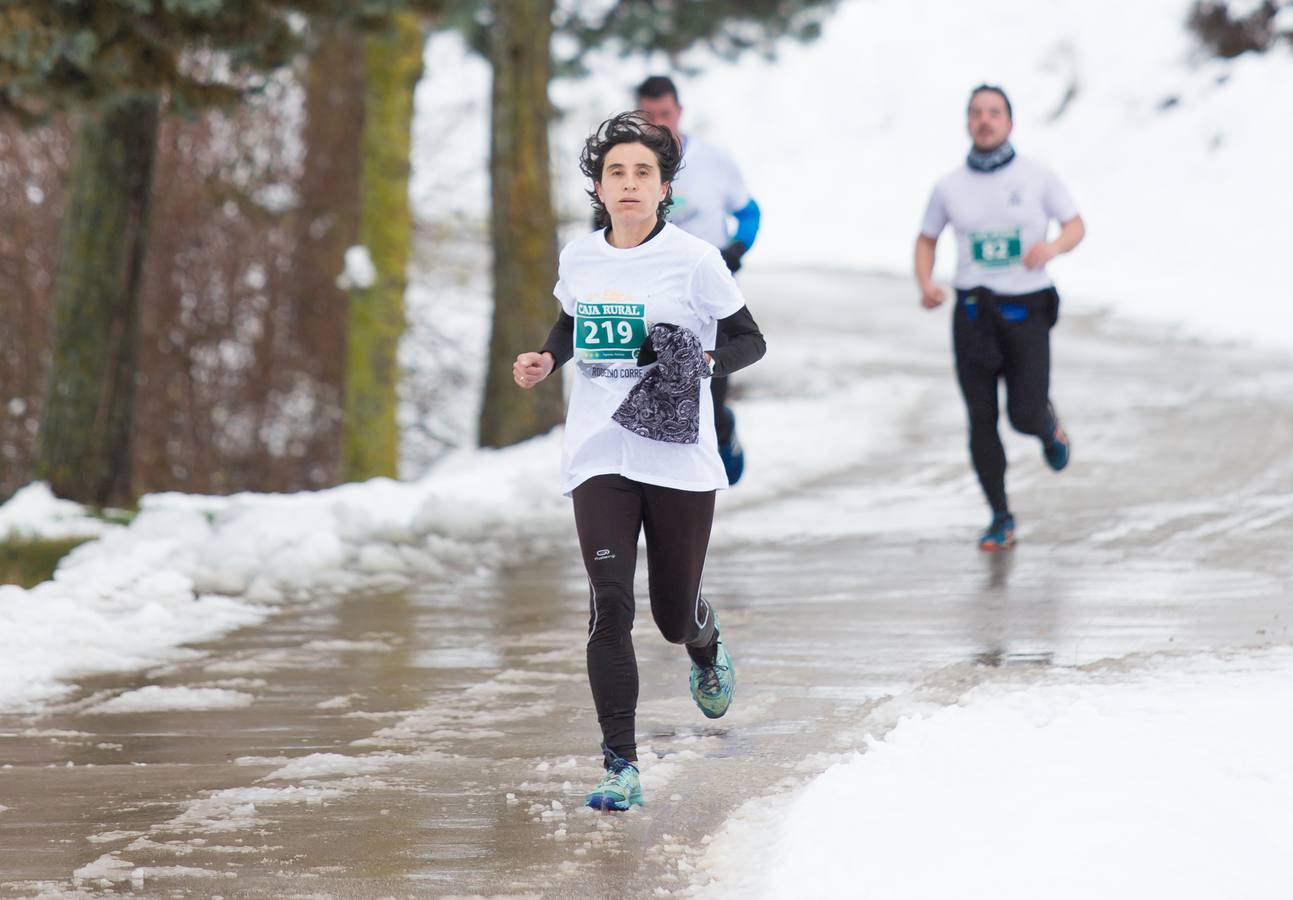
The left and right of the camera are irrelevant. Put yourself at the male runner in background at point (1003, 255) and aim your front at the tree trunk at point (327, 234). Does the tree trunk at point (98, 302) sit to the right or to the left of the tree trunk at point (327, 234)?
left

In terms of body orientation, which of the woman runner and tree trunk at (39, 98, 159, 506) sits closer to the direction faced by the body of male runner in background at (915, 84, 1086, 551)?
the woman runner

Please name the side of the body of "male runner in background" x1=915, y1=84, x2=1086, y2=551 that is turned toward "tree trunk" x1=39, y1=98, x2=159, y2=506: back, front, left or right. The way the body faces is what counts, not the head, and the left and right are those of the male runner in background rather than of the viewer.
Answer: right

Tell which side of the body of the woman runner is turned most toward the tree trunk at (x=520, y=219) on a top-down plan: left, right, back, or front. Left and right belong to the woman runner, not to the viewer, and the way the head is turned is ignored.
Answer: back

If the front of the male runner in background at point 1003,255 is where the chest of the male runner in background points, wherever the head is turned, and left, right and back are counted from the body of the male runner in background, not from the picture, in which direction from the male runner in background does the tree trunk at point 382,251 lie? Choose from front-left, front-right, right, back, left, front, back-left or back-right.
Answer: back-right

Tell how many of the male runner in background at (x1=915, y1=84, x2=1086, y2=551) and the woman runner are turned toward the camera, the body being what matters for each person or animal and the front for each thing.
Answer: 2

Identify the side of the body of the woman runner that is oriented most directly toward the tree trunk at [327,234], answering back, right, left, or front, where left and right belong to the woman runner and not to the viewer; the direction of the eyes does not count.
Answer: back

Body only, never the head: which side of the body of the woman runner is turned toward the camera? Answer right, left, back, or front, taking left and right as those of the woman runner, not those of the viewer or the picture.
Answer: front
